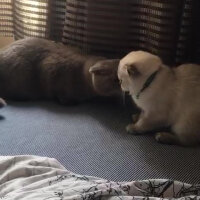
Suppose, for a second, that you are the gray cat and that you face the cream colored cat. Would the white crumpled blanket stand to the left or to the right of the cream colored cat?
right

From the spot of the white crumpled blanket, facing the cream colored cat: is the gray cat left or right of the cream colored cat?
left

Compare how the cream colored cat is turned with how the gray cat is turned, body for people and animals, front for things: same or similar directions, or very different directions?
very different directions

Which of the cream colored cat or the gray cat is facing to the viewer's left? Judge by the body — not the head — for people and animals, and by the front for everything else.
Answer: the cream colored cat

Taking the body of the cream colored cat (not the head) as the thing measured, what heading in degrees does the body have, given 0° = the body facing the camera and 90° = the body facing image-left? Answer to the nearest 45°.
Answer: approximately 90°

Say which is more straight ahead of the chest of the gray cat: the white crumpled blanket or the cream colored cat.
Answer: the cream colored cat

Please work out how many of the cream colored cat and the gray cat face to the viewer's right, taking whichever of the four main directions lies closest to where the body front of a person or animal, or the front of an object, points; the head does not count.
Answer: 1

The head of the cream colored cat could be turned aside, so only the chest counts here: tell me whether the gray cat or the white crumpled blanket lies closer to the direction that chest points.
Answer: the gray cat

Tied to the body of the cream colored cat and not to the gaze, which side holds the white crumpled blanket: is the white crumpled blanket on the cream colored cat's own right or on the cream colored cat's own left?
on the cream colored cat's own left

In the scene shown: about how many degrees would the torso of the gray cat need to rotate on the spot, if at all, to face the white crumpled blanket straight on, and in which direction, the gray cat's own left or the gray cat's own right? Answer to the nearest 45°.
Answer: approximately 90° to the gray cat's own right

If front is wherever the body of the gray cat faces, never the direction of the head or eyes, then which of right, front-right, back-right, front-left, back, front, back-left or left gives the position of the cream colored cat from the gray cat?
front-right

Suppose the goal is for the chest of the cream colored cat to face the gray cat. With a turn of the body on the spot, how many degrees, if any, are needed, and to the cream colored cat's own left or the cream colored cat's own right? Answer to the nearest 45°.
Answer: approximately 45° to the cream colored cat's own right

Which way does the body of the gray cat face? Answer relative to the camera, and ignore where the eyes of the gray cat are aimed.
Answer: to the viewer's right
